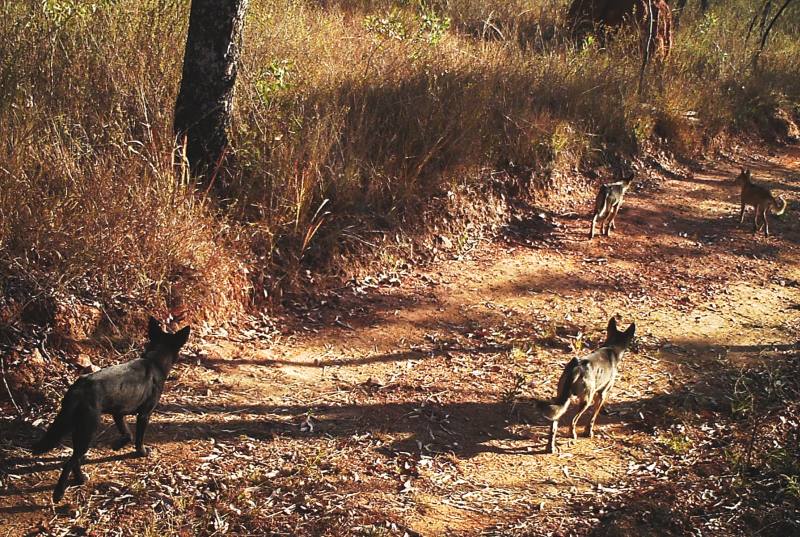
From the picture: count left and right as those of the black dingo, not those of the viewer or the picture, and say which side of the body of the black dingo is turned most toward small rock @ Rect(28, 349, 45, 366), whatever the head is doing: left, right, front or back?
left

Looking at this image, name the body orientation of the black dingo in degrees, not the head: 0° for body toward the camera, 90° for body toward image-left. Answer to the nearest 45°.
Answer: approximately 225°

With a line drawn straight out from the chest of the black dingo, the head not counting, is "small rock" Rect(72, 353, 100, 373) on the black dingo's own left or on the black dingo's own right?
on the black dingo's own left
